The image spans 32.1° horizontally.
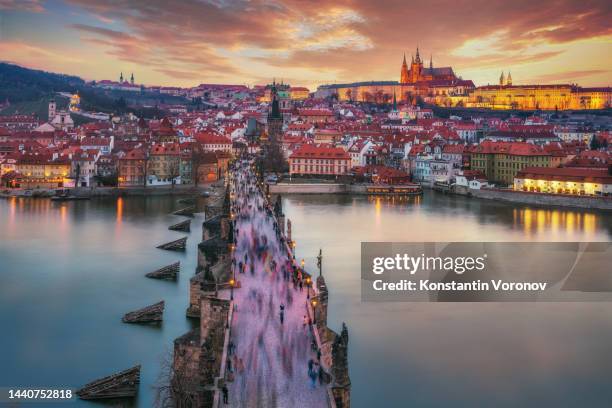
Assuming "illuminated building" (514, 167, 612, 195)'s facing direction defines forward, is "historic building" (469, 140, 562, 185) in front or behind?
behind

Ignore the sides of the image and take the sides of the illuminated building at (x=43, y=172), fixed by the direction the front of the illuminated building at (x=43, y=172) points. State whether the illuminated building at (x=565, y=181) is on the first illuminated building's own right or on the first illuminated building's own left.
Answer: on the first illuminated building's own left

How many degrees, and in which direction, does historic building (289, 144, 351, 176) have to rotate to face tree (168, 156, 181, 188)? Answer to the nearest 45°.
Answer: approximately 45° to its right

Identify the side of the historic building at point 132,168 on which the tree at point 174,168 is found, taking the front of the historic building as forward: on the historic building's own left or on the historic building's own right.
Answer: on the historic building's own left

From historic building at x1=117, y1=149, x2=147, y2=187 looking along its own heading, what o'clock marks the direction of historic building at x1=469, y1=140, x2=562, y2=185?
historic building at x1=469, y1=140, x2=562, y2=185 is roughly at 9 o'clock from historic building at x1=117, y1=149, x2=147, y2=187.

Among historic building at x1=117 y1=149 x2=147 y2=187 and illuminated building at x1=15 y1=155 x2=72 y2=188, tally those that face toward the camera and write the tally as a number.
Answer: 2
